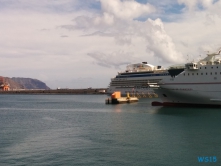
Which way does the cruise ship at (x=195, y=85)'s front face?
to the viewer's left
